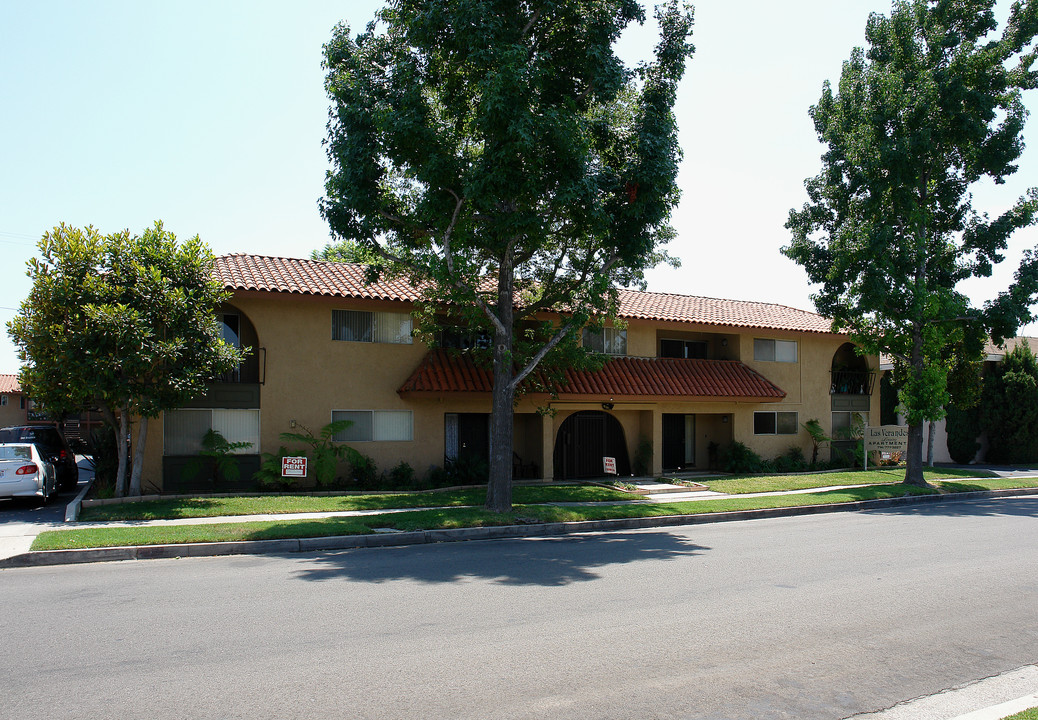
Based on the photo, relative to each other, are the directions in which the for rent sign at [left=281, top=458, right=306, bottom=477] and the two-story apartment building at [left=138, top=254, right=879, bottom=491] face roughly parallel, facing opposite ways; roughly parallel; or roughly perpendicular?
roughly parallel

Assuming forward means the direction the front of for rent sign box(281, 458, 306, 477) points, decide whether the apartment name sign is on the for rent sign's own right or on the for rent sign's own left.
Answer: on the for rent sign's own left

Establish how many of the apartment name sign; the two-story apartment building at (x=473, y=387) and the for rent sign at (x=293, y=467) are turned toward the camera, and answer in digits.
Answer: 3

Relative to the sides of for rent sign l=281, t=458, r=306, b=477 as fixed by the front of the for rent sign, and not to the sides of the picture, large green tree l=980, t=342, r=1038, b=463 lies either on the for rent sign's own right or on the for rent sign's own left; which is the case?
on the for rent sign's own left

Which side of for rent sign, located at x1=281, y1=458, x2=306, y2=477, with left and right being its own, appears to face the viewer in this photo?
front

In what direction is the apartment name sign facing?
toward the camera

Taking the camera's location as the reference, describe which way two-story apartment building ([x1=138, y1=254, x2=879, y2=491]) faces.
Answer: facing the viewer

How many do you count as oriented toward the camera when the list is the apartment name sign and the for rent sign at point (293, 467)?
2

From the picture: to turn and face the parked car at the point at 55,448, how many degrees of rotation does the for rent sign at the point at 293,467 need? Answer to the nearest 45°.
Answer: approximately 135° to its right

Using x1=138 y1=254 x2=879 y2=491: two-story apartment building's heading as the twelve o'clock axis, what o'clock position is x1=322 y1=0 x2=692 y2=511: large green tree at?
The large green tree is roughly at 12 o'clock from the two-story apartment building.
